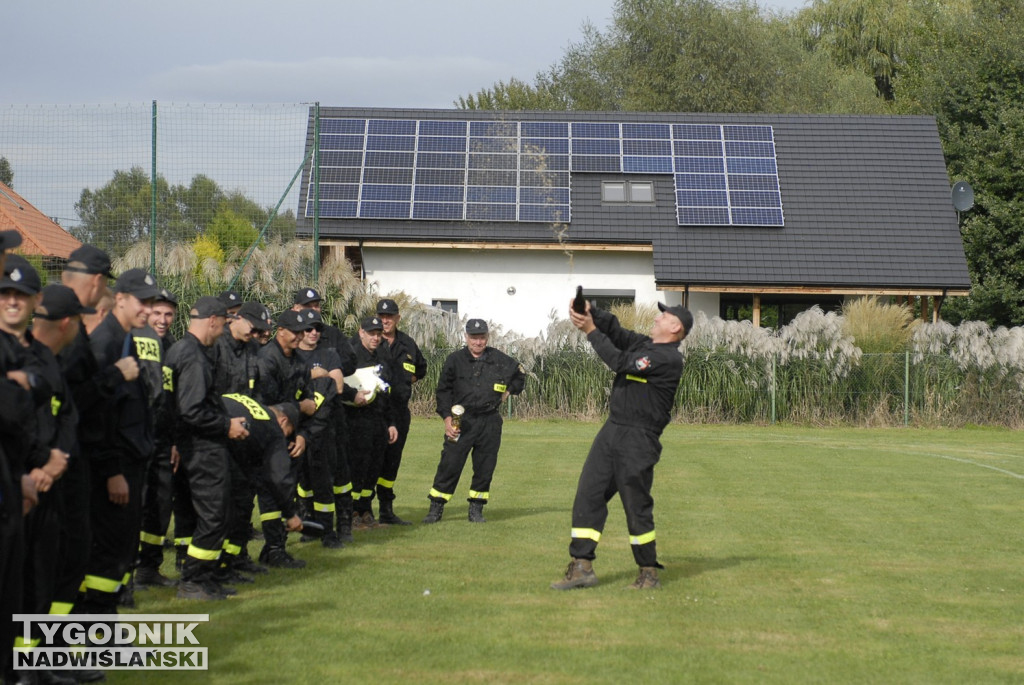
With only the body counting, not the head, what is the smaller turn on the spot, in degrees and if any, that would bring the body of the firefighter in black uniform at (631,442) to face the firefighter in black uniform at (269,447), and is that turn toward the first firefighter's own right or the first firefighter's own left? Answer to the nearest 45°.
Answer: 0° — they already face them

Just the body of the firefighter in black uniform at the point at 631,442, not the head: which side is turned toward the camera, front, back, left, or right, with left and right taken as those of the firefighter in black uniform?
left

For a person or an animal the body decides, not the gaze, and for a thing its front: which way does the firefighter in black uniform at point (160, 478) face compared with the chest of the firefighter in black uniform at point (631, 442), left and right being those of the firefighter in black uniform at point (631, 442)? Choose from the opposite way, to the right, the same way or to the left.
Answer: the opposite way

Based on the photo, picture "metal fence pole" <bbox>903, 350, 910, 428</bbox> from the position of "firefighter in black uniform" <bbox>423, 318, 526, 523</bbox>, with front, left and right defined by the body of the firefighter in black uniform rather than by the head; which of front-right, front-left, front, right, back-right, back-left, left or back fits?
back-left

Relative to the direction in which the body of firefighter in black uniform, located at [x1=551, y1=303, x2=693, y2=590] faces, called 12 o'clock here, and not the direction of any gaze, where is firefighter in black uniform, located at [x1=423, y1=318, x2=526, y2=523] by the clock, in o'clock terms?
firefighter in black uniform, located at [x1=423, y1=318, x2=526, y2=523] is roughly at 2 o'clock from firefighter in black uniform, located at [x1=551, y1=303, x2=693, y2=590].

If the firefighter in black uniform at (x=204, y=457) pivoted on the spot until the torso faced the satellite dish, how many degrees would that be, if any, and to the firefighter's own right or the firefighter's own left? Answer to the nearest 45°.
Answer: approximately 45° to the firefighter's own left

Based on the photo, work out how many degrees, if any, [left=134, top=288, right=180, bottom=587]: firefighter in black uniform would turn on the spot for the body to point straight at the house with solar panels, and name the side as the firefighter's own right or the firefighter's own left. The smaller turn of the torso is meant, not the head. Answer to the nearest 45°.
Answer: approximately 90° to the firefighter's own left

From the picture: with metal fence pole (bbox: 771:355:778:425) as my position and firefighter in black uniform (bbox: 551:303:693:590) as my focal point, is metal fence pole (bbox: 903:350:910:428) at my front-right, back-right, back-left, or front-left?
back-left

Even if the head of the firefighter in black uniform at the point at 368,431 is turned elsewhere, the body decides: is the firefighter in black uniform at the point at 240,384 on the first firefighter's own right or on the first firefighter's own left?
on the first firefighter's own right

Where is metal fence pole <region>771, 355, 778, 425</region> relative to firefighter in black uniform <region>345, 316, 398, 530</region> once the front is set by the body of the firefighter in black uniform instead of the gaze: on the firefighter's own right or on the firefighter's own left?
on the firefighter's own left

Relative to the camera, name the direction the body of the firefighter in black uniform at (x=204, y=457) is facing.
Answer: to the viewer's right

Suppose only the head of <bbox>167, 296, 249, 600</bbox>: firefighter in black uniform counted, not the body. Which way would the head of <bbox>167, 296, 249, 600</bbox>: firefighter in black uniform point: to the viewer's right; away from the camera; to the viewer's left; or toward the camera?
to the viewer's right

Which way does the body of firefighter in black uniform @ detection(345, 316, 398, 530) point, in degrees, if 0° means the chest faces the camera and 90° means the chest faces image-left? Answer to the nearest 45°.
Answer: approximately 315°
